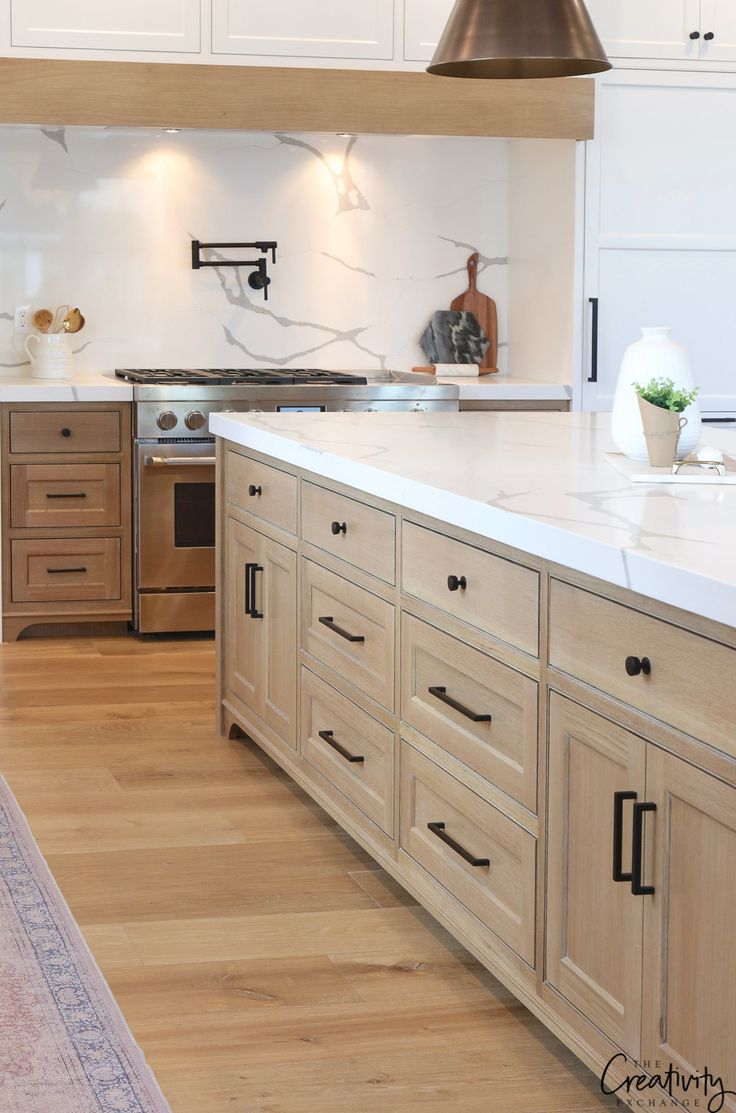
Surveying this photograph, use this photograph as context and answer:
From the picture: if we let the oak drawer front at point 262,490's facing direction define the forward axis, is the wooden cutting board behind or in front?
behind

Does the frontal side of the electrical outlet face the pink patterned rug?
yes

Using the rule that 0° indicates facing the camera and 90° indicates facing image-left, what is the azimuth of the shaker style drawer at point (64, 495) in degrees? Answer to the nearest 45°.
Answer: approximately 0°
